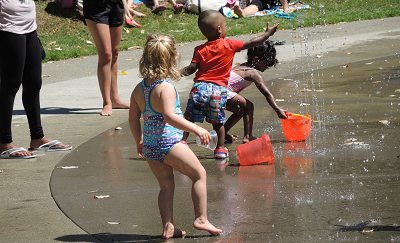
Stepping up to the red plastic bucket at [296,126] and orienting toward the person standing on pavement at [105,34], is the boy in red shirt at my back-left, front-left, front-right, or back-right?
front-left

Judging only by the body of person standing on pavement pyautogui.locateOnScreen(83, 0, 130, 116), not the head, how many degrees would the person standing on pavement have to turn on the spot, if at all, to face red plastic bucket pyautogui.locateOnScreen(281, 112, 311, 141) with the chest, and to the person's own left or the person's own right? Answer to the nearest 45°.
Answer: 0° — they already face it

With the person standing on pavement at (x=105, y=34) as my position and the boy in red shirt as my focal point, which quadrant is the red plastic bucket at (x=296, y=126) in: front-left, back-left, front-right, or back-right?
front-left

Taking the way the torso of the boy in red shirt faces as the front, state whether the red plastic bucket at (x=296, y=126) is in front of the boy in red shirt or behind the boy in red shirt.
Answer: in front

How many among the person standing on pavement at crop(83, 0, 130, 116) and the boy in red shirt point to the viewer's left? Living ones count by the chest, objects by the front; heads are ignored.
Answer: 0

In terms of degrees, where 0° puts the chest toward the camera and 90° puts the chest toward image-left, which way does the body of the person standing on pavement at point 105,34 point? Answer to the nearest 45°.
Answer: approximately 315°

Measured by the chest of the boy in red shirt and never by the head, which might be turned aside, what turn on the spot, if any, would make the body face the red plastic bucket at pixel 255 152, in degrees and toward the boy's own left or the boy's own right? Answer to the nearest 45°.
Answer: approximately 90° to the boy's own right

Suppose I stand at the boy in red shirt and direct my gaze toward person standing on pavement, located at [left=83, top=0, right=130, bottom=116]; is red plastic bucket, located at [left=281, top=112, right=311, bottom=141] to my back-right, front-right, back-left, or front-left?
back-right
